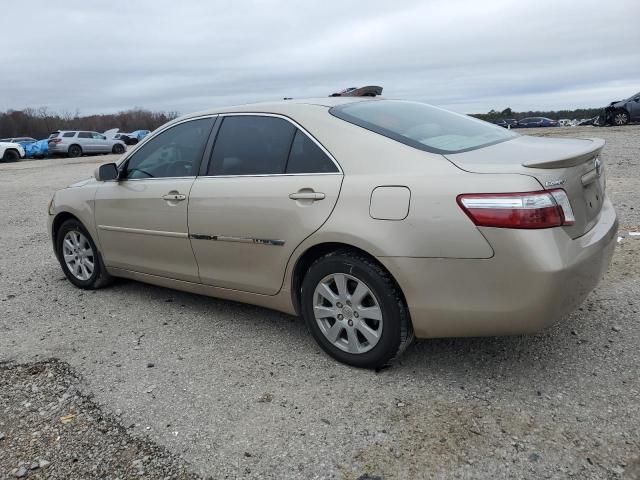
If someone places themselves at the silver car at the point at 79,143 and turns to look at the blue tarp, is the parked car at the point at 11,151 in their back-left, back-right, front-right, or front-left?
front-left

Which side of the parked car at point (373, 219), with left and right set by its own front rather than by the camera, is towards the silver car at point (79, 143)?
front

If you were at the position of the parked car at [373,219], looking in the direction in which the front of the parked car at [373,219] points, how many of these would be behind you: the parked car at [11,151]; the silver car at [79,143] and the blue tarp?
0

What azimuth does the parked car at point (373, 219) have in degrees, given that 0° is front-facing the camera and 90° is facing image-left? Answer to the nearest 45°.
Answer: approximately 135°
